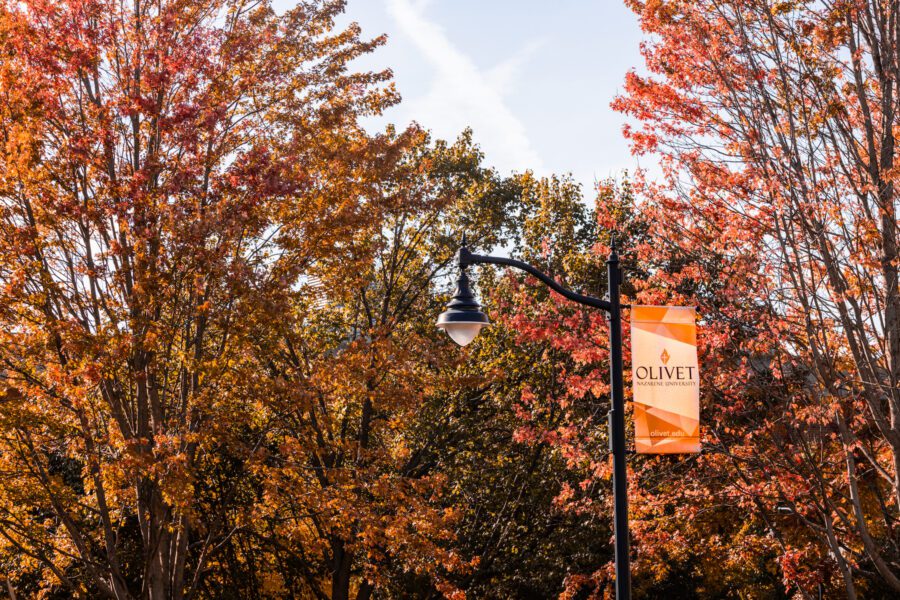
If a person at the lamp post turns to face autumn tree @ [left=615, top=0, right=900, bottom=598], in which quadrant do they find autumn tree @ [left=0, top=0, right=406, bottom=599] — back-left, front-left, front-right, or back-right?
back-left

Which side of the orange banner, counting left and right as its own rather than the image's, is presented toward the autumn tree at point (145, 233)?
right

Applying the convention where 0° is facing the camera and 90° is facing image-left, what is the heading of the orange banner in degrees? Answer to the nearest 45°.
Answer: approximately 0°

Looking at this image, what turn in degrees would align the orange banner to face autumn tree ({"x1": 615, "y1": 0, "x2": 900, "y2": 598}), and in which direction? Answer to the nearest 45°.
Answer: approximately 135° to its left
